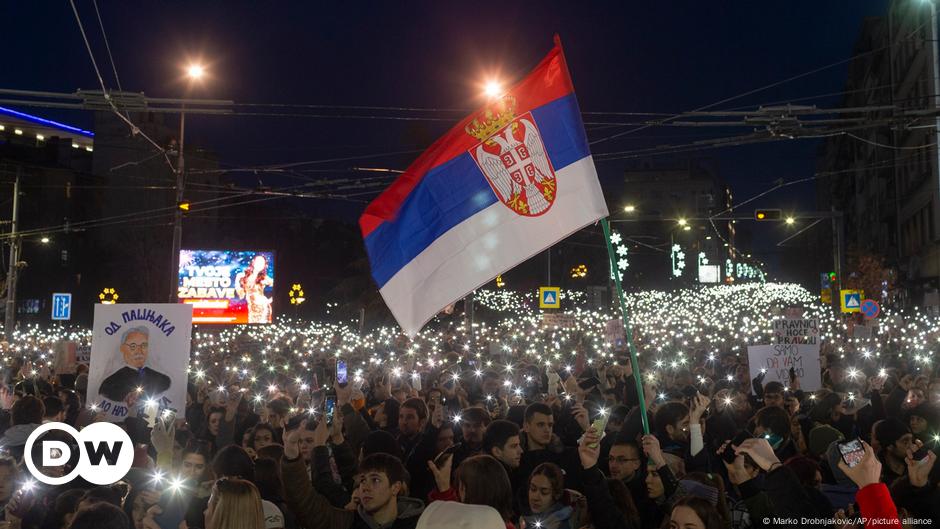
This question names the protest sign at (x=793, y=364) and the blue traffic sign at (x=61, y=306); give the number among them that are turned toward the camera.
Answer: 2

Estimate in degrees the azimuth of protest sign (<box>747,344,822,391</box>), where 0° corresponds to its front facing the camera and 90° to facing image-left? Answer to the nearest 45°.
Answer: approximately 0°

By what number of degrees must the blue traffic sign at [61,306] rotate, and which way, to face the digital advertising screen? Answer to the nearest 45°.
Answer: approximately 135° to its left

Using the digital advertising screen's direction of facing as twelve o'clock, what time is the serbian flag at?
The serbian flag is roughly at 12 o'clock from the digital advertising screen.

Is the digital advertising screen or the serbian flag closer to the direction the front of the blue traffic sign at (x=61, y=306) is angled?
the serbian flag

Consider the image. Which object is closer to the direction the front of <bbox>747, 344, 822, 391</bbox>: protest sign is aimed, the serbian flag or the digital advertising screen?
the serbian flag
